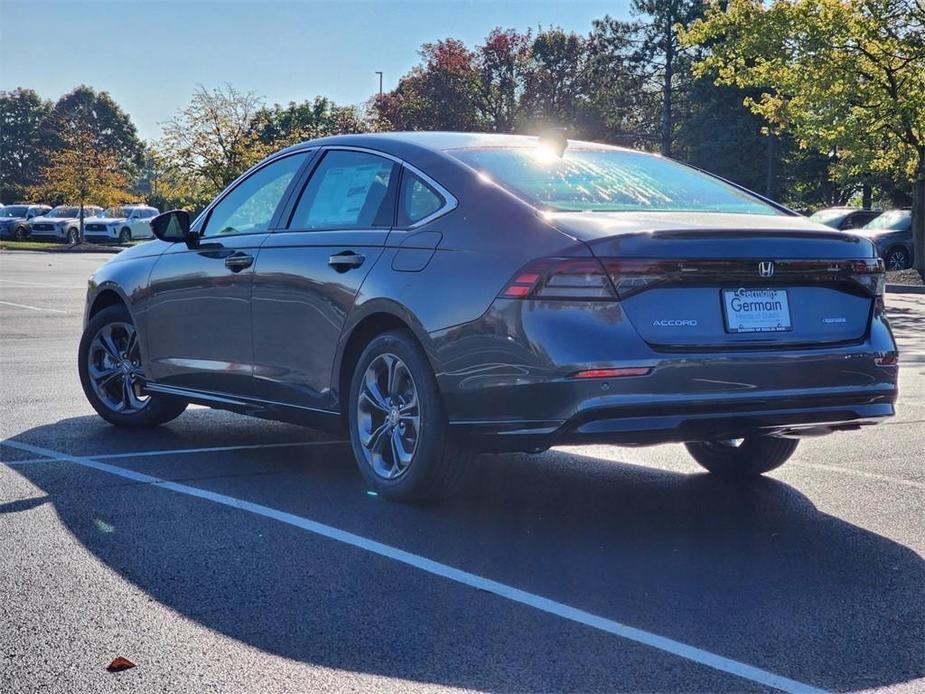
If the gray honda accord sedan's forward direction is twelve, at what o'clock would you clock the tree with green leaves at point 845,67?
The tree with green leaves is roughly at 2 o'clock from the gray honda accord sedan.

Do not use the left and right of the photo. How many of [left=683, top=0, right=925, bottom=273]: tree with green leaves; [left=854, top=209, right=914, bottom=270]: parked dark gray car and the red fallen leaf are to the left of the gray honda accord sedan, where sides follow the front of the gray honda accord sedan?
1

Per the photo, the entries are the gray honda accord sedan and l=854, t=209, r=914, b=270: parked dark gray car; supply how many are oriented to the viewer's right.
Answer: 0

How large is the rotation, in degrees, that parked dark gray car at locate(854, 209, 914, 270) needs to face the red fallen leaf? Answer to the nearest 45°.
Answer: approximately 45° to its left

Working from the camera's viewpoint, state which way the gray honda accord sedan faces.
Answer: facing away from the viewer and to the left of the viewer

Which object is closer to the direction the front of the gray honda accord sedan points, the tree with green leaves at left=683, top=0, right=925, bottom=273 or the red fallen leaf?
the tree with green leaves

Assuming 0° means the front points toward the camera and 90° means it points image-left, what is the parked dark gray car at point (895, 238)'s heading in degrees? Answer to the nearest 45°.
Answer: approximately 45°

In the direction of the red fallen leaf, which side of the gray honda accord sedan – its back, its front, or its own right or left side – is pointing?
left

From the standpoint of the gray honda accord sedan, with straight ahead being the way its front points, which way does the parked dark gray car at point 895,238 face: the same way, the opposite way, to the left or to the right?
to the left
